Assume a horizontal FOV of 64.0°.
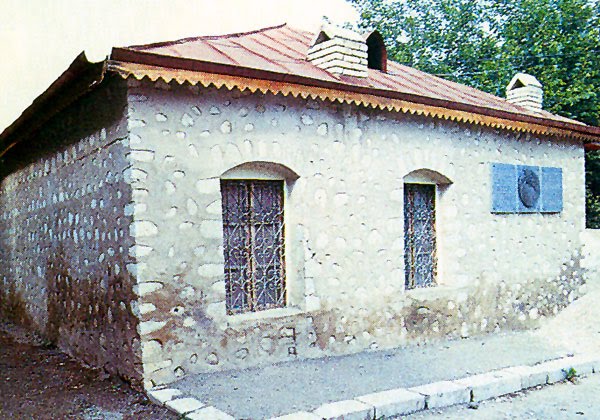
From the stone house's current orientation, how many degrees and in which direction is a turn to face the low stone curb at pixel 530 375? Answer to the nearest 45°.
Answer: approximately 45° to its left

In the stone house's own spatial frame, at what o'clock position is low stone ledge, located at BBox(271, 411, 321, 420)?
The low stone ledge is roughly at 1 o'clock from the stone house.

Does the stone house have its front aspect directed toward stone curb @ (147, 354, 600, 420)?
yes

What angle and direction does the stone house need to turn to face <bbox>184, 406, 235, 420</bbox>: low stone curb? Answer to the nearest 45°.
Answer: approximately 45° to its right
